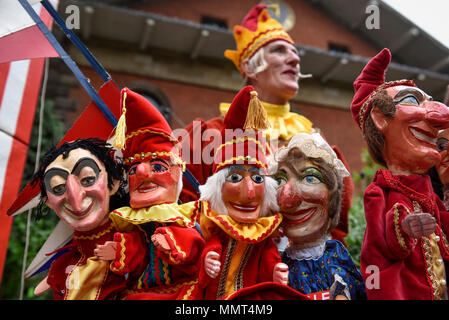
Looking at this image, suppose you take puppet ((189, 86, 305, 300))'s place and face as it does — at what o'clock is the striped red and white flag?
The striped red and white flag is roughly at 4 o'clock from the puppet.

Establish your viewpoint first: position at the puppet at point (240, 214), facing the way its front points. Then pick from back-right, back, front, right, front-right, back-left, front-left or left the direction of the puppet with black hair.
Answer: right

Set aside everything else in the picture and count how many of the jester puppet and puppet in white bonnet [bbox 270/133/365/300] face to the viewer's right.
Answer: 0

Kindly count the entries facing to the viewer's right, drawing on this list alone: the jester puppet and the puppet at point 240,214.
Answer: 0

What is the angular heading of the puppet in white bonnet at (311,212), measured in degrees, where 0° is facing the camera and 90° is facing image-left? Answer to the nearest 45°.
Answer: approximately 45°

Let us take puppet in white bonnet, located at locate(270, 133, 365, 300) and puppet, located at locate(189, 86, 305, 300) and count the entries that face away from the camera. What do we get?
0

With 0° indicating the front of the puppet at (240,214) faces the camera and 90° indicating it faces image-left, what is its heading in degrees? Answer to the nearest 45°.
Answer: approximately 0°

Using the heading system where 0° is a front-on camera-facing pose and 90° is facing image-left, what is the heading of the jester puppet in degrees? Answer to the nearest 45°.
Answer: approximately 45°
